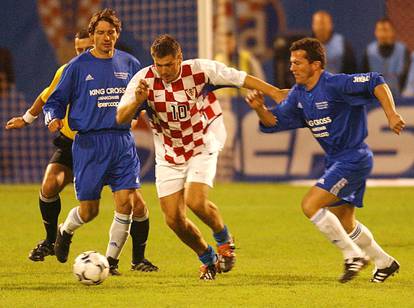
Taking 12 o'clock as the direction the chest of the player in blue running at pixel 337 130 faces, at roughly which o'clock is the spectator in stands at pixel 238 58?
The spectator in stands is roughly at 4 o'clock from the player in blue running.

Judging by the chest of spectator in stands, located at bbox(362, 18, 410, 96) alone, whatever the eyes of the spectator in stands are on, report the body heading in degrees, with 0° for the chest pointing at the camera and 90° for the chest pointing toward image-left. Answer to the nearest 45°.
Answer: approximately 0°

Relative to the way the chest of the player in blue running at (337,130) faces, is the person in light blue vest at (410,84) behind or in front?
behind

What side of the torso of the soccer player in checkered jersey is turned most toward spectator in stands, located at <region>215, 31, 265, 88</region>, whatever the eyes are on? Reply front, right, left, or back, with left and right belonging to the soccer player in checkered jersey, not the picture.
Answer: back

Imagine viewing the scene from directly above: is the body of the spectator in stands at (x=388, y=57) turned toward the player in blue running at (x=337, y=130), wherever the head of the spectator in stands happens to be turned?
yes

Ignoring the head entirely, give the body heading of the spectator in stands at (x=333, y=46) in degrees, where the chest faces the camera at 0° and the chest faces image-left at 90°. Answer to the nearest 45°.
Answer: approximately 45°
